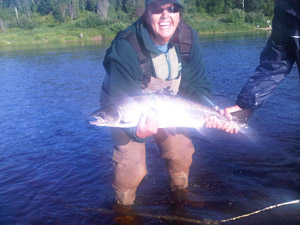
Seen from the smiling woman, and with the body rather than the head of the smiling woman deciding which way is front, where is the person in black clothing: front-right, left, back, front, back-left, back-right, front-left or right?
left

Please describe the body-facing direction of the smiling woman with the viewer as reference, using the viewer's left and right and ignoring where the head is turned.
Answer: facing the viewer

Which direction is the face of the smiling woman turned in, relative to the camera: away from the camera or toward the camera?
toward the camera
